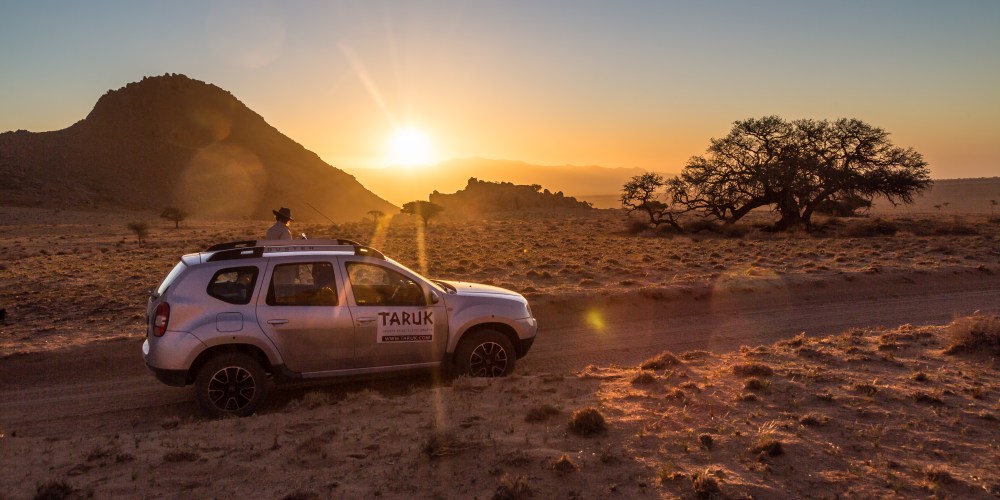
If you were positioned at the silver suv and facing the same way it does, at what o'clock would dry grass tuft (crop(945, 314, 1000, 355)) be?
The dry grass tuft is roughly at 12 o'clock from the silver suv.

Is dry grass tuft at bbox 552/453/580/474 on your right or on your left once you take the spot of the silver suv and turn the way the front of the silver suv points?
on your right

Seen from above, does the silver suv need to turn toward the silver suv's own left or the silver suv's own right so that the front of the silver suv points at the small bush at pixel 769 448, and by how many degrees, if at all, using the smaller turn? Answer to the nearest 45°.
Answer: approximately 45° to the silver suv's own right

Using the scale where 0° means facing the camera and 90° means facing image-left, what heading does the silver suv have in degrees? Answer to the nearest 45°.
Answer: approximately 270°

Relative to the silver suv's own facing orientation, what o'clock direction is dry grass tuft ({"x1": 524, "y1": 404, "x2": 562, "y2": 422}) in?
The dry grass tuft is roughly at 1 o'clock from the silver suv.

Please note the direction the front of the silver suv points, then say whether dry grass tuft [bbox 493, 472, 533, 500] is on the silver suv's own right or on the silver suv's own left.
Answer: on the silver suv's own right

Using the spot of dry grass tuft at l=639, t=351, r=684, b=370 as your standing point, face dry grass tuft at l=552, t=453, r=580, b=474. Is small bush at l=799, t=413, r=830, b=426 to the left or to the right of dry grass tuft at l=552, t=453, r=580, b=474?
left

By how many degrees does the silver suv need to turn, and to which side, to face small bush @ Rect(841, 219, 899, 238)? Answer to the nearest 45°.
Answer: approximately 45° to its left

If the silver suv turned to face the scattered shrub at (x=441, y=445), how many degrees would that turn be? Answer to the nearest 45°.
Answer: approximately 45° to its right

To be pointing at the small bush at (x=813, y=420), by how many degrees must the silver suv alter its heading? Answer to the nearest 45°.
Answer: approximately 45° to its right

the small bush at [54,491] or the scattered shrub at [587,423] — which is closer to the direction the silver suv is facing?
the scattered shrub

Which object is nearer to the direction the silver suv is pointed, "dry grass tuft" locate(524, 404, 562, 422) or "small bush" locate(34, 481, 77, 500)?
the dry grass tuft
